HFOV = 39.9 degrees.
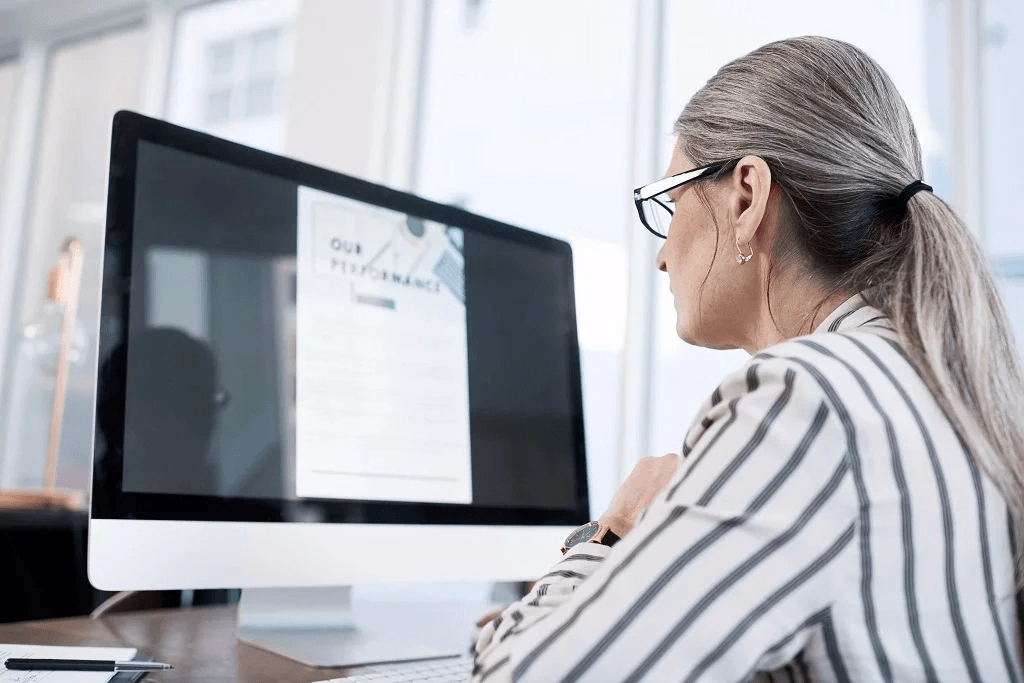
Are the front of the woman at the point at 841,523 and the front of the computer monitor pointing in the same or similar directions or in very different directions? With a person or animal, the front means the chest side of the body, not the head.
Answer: very different directions

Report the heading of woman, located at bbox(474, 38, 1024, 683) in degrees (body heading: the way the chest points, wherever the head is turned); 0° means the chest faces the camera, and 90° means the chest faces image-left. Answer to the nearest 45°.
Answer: approximately 135°

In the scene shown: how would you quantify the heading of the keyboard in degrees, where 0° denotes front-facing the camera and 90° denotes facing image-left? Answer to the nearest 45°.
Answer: approximately 315°

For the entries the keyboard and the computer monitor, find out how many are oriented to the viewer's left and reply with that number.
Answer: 0

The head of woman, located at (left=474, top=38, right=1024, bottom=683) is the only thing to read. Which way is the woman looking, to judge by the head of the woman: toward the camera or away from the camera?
away from the camera

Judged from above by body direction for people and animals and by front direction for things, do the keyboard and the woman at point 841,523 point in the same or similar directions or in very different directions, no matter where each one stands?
very different directions
